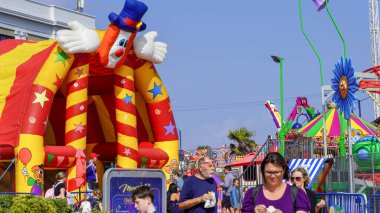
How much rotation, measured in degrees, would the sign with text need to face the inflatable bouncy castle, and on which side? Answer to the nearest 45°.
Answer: approximately 180°

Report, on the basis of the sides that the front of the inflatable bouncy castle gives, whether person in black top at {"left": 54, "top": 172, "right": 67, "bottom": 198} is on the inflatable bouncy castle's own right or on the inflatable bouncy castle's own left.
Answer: on the inflatable bouncy castle's own right

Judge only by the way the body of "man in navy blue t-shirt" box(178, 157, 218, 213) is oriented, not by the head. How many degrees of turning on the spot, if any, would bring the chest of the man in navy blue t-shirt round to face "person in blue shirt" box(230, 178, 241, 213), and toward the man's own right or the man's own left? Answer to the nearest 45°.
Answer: approximately 135° to the man's own left

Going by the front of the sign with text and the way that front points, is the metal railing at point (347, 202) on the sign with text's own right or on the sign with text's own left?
on the sign with text's own left

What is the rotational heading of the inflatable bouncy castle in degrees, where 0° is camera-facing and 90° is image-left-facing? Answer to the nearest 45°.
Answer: approximately 315°

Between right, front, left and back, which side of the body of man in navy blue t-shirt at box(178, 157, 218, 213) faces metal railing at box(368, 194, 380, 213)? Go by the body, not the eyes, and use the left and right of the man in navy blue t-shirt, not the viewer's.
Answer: left

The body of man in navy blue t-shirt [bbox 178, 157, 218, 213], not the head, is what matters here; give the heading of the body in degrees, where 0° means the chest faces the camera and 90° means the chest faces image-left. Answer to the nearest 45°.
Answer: approximately 315°
